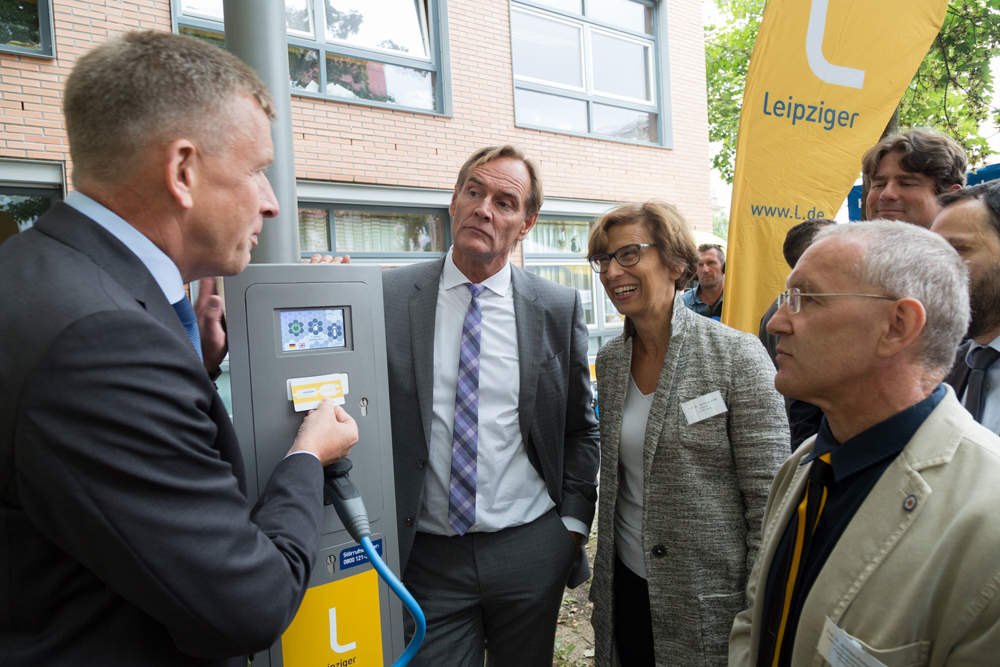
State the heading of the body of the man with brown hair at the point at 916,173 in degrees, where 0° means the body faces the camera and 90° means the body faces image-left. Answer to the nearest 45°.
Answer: approximately 45°

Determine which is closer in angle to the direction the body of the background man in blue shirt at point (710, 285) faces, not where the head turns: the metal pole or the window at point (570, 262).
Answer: the metal pole

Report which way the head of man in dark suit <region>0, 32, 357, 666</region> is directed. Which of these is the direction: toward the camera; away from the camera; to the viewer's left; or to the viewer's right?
to the viewer's right

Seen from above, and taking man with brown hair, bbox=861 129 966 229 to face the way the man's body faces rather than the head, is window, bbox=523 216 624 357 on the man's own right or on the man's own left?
on the man's own right

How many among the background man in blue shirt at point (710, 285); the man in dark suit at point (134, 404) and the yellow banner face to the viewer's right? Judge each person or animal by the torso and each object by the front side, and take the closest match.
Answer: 1

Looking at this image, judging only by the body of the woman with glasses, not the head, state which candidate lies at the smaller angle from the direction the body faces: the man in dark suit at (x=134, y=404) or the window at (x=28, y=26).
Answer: the man in dark suit

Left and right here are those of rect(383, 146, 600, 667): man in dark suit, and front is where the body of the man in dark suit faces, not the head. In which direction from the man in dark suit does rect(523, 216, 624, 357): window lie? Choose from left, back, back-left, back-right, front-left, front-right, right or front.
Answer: back

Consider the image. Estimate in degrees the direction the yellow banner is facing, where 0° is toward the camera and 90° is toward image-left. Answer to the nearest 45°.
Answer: approximately 0°

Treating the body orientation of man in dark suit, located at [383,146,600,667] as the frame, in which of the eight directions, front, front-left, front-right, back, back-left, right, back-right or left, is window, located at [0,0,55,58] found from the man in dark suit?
back-right

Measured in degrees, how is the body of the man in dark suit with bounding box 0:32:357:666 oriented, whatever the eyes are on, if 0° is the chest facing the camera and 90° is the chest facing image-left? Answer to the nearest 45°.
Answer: approximately 270°

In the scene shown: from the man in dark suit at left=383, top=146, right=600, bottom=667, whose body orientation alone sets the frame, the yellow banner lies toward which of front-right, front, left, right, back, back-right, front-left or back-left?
back-left

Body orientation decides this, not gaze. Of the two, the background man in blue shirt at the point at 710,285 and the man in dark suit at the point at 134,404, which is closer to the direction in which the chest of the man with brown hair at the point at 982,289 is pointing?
the man in dark suit

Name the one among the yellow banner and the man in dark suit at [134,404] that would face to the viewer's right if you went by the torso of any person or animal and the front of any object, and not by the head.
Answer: the man in dark suit

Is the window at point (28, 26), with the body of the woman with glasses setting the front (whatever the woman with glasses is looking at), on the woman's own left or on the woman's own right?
on the woman's own right

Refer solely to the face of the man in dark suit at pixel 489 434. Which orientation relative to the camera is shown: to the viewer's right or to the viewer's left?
to the viewer's left
